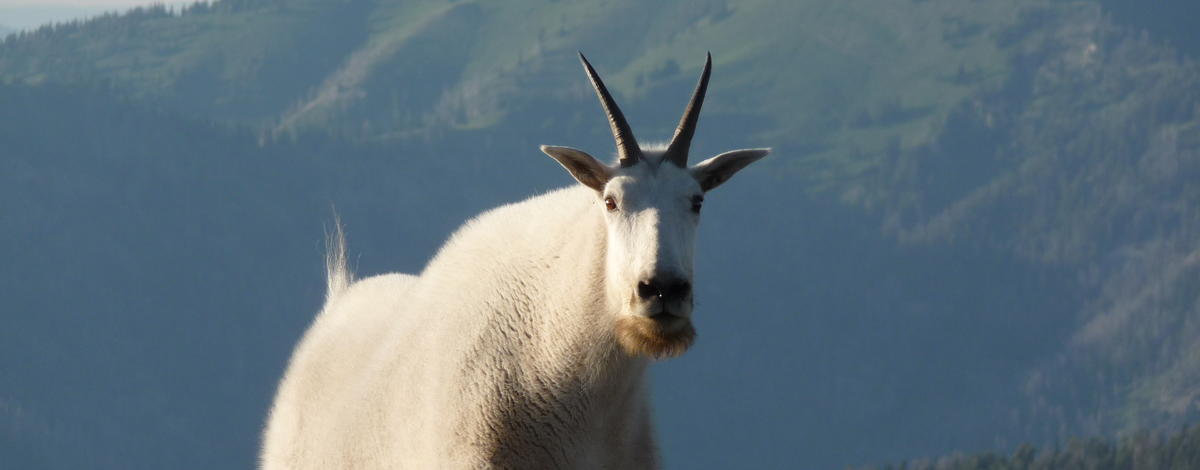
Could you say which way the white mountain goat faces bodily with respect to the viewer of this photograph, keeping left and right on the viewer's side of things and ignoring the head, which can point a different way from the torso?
facing the viewer and to the right of the viewer
